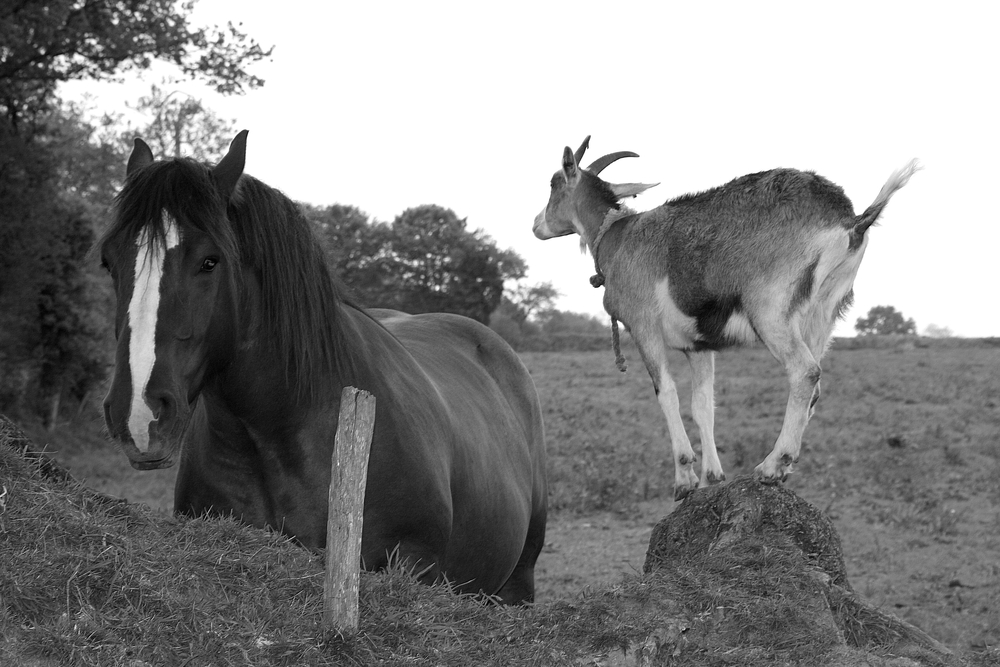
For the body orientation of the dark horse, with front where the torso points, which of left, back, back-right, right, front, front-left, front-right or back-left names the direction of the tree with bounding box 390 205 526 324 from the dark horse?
back-right

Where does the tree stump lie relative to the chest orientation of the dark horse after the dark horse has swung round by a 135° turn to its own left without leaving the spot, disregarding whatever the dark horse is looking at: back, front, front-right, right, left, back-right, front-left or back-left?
front

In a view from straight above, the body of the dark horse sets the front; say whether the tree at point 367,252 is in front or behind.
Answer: behind

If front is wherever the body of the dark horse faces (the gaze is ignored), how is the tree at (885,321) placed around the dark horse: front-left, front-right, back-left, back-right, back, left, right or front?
back

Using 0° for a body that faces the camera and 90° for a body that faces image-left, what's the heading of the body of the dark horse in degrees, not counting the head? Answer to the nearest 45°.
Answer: approximately 45°

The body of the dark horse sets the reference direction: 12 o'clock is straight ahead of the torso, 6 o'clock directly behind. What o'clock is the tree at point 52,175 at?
The tree is roughly at 4 o'clock from the dark horse.
